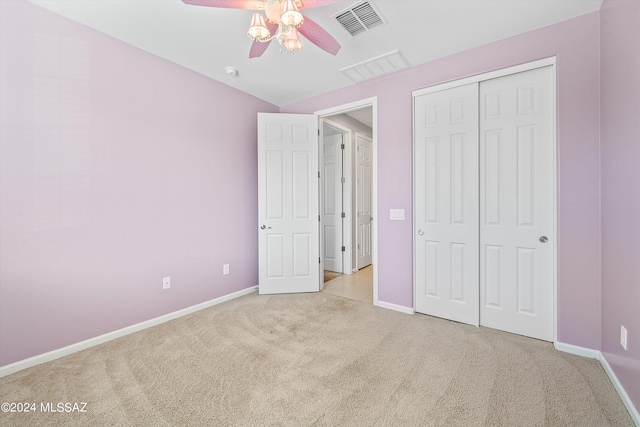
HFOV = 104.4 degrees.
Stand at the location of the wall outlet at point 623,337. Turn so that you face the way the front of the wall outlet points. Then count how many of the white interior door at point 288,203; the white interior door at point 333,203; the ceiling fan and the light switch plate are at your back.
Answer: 0

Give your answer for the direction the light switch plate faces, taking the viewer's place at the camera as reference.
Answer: facing the viewer

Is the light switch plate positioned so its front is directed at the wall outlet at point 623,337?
no

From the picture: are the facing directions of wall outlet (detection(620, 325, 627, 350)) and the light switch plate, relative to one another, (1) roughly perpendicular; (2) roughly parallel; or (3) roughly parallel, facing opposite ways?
roughly perpendicular

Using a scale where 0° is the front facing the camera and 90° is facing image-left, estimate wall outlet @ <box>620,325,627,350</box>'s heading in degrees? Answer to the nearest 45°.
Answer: approximately 45°

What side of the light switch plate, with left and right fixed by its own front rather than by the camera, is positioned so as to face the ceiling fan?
front

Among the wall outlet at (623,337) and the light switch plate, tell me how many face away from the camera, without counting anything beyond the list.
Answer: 0

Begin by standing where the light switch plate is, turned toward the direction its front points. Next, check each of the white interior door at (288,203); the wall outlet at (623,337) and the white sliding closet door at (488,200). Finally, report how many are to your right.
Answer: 1

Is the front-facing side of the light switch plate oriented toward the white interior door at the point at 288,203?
no

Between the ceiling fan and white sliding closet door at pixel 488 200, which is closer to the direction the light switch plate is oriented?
the ceiling fan
